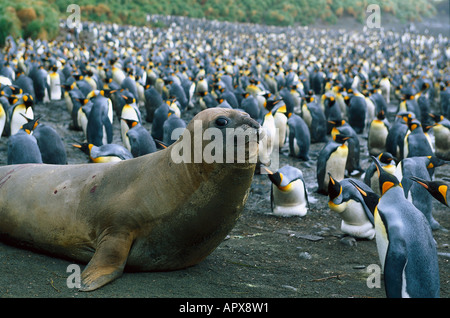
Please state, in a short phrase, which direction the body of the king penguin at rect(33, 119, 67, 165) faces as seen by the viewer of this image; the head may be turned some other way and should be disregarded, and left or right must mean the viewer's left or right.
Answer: facing away from the viewer and to the left of the viewer

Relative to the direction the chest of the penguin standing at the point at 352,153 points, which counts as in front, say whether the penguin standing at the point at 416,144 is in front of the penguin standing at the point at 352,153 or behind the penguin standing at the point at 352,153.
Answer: behind
